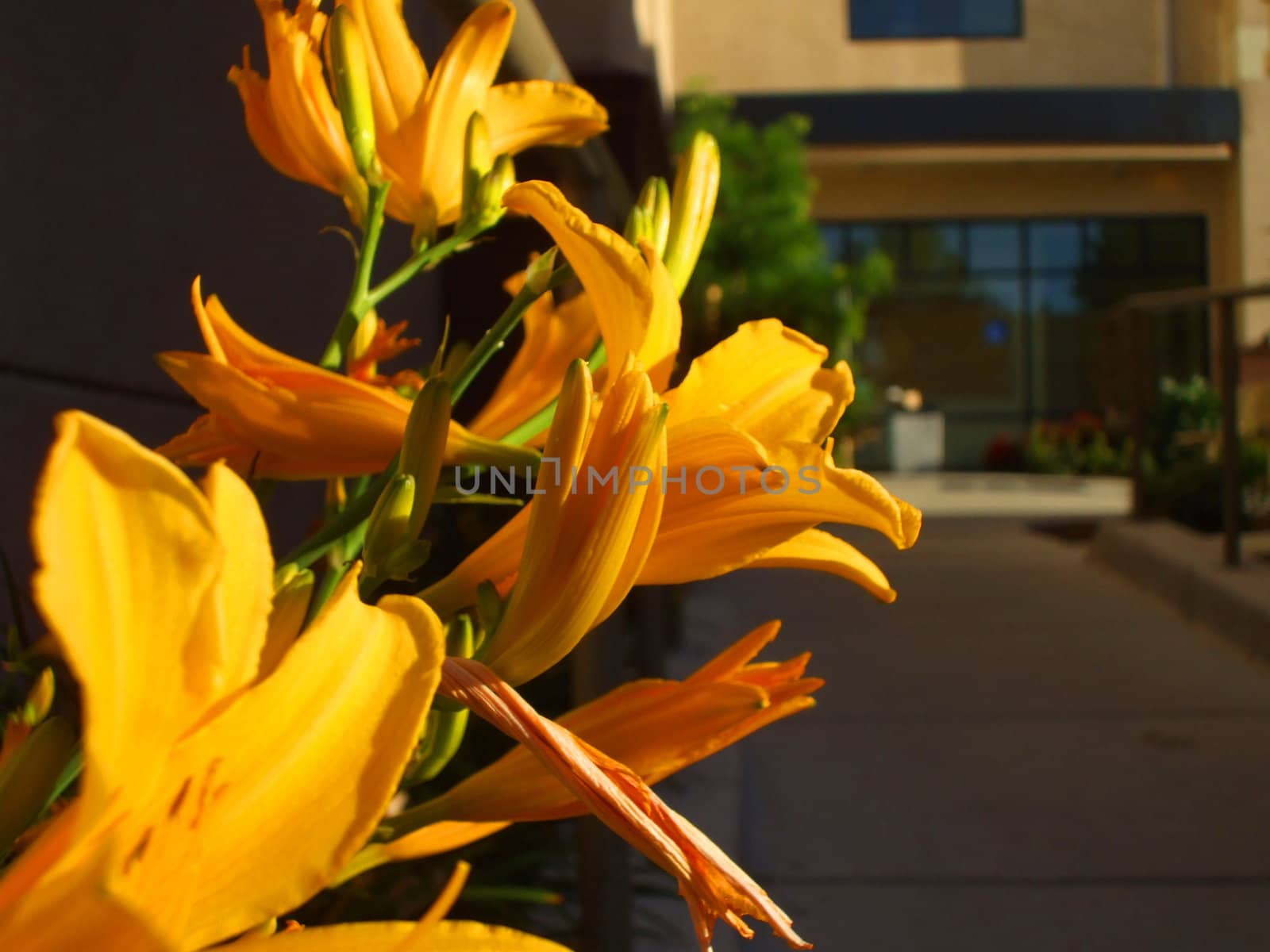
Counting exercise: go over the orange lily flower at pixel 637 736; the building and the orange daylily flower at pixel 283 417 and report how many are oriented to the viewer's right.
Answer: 1

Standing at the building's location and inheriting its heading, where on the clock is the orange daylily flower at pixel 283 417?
The orange daylily flower is roughly at 12 o'clock from the building.

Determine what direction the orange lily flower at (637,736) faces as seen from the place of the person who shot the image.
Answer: facing to the right of the viewer

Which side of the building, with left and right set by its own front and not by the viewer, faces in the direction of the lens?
front

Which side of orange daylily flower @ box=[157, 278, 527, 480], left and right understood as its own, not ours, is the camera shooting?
left

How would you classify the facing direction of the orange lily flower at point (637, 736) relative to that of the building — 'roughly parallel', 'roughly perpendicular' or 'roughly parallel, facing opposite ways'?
roughly perpendicular

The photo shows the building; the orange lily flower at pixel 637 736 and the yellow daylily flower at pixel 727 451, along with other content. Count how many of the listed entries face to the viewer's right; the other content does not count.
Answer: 2

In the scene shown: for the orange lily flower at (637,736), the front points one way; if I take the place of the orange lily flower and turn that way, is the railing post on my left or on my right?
on my left

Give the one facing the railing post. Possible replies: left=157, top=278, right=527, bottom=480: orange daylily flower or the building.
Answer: the building

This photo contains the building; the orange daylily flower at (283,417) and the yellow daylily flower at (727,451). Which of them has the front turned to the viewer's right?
the yellow daylily flower at (727,451)

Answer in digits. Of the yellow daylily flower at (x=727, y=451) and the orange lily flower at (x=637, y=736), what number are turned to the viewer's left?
0

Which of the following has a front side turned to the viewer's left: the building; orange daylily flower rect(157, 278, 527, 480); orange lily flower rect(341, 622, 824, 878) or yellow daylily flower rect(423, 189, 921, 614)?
orange daylily flower rect(157, 278, 527, 480)

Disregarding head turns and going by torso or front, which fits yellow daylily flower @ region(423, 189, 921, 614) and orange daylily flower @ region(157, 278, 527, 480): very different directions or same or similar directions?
very different directions

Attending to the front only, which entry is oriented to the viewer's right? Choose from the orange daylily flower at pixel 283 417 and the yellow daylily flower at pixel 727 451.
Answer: the yellow daylily flower at pixel 727 451

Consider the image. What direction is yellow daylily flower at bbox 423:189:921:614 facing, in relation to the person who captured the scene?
facing to the right of the viewer

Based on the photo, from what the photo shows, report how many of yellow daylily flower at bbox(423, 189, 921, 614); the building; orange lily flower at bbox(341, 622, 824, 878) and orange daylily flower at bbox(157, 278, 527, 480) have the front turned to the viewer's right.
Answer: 2

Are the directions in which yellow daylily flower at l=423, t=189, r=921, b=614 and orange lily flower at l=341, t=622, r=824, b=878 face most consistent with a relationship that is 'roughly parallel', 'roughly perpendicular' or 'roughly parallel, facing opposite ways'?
roughly parallel
